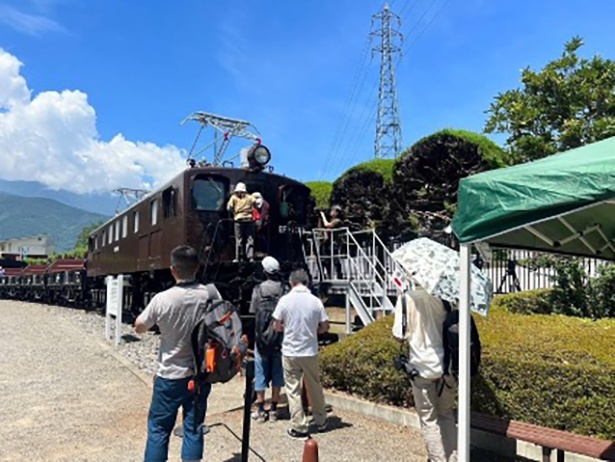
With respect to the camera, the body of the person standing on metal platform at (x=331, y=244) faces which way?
to the viewer's left

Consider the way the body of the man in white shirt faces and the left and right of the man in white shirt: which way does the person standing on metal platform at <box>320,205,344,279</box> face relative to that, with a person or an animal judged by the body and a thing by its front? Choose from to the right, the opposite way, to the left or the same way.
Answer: to the left

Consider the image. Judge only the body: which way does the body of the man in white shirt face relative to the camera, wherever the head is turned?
away from the camera

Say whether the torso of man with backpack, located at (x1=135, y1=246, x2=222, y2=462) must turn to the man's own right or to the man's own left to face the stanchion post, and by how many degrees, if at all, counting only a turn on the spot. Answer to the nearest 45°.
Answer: approximately 90° to the man's own right

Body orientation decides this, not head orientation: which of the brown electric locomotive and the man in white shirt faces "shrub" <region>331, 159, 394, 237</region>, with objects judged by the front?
the man in white shirt

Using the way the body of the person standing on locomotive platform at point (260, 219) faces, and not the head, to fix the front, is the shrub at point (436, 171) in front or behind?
behind

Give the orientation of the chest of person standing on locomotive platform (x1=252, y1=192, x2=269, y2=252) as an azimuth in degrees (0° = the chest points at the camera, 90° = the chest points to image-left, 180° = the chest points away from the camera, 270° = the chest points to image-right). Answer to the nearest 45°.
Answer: approximately 45°

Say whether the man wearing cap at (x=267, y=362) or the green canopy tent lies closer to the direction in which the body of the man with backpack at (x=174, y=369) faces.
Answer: the man wearing cap

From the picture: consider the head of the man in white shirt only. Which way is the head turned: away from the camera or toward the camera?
away from the camera

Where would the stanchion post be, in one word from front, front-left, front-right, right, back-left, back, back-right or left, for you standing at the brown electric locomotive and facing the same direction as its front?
front-right

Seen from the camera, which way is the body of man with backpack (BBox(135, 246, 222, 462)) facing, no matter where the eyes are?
away from the camera

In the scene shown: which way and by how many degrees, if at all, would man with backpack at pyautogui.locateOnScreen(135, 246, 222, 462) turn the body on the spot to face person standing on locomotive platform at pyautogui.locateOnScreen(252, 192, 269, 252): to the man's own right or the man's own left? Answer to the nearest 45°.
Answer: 0° — they already face them

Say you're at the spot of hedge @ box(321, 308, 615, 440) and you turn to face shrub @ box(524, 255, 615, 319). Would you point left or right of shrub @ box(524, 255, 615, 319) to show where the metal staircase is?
left
